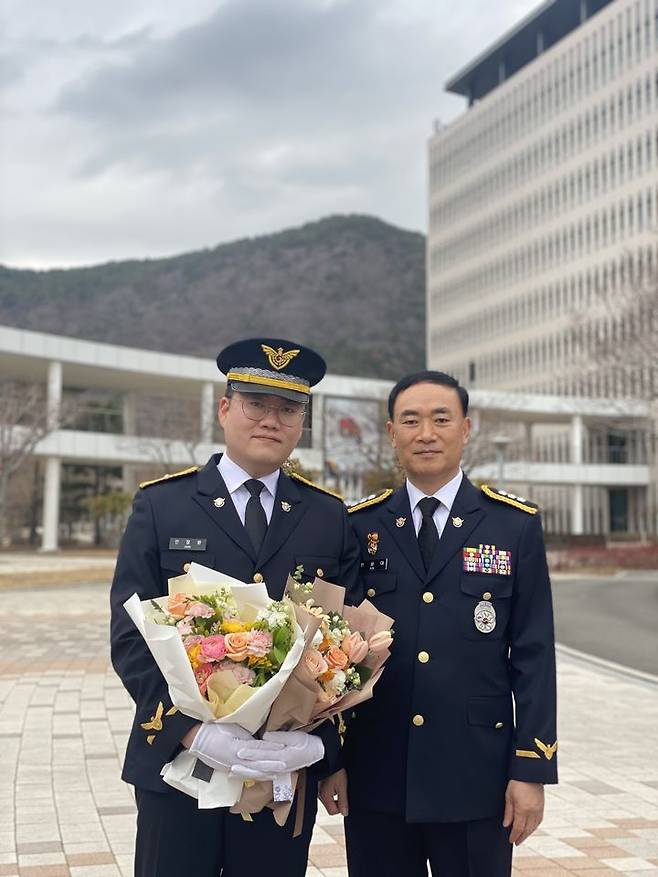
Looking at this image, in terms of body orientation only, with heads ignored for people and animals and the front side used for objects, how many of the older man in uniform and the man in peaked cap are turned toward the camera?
2

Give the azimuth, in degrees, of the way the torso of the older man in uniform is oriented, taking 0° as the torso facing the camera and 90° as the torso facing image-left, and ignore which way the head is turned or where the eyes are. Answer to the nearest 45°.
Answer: approximately 0°

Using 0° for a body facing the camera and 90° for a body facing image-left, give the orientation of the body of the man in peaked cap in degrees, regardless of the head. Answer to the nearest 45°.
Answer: approximately 0°

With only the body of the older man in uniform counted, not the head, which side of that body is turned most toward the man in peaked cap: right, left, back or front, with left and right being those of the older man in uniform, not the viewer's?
right

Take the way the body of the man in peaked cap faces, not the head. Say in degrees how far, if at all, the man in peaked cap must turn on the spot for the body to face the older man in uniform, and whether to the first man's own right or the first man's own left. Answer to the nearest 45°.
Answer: approximately 90° to the first man's own left
